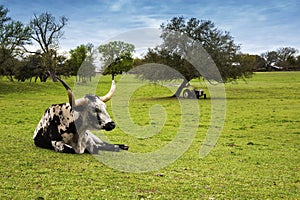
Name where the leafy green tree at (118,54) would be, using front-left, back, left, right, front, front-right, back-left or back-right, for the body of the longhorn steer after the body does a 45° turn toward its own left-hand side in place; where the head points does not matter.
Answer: left

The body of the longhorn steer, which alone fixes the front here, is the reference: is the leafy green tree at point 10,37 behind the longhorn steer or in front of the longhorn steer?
behind

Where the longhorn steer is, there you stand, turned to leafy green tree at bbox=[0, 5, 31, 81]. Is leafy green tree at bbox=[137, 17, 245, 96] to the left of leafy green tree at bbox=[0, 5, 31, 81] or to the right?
right

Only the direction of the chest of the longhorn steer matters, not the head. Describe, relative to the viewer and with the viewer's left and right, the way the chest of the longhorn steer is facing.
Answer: facing the viewer and to the right of the viewer

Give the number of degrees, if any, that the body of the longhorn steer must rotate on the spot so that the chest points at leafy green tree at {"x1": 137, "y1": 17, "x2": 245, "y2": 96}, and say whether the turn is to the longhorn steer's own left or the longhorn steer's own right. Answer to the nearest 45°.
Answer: approximately 90° to the longhorn steer's own left
